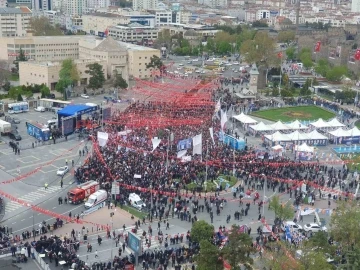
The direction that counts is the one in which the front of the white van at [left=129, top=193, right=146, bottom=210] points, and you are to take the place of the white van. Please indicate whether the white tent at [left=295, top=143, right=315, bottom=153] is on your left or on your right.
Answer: on your left

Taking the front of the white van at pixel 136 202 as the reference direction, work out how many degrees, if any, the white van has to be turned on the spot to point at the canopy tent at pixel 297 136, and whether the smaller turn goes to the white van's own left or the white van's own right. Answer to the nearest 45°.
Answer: approximately 90° to the white van's own left

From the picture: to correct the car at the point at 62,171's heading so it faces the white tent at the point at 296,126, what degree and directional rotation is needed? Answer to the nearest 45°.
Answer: approximately 135° to its left

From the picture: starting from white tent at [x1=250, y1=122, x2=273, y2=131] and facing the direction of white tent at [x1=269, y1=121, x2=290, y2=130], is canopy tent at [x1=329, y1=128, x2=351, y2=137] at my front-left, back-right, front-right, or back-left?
front-right

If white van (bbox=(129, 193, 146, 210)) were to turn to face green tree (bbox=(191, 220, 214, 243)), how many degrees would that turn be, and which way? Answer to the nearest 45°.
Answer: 0° — it already faces it

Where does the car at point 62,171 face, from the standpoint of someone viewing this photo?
facing the viewer and to the left of the viewer

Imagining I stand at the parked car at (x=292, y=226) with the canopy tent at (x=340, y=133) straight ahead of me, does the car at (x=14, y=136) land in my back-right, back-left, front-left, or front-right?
front-left

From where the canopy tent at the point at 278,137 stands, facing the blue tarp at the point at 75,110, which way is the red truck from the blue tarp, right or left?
left
